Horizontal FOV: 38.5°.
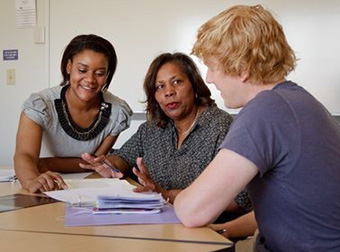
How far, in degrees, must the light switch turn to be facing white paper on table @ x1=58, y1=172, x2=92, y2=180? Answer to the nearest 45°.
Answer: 0° — it already faces it

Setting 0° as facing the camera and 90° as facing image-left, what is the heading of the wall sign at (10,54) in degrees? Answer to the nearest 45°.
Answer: approximately 0°

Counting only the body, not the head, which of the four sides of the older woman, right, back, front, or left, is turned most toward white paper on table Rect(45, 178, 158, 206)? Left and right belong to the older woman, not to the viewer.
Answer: front

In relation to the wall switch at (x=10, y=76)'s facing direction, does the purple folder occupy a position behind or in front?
in front

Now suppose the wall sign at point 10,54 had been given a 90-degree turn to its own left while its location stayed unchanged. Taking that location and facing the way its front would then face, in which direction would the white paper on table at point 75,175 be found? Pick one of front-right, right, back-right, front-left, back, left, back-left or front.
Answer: right

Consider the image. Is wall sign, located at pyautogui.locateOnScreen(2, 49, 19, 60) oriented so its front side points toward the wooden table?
yes

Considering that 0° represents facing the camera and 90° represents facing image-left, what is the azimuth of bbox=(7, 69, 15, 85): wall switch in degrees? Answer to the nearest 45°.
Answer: approximately 0°

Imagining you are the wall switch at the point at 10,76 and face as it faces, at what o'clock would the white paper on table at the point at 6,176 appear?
The white paper on table is roughly at 12 o'clock from the wall switch.

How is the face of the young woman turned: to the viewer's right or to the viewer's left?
to the viewer's right
